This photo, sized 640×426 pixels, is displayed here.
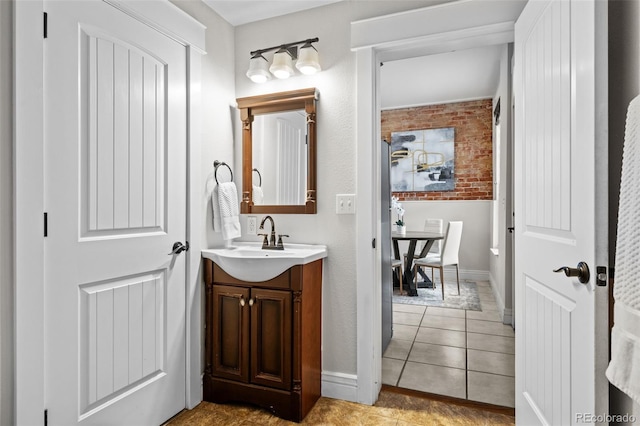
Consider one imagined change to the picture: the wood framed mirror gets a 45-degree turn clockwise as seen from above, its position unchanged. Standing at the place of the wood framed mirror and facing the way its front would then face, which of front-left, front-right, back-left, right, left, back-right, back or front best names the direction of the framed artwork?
back-right

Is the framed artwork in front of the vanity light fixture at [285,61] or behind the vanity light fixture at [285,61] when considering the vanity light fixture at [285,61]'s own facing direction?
behind

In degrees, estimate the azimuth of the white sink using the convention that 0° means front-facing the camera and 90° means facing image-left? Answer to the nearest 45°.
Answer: approximately 45°

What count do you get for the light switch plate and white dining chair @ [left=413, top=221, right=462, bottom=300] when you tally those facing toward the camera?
1

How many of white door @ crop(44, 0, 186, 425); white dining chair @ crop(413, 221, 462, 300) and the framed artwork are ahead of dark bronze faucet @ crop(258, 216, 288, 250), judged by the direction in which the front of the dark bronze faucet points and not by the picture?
1

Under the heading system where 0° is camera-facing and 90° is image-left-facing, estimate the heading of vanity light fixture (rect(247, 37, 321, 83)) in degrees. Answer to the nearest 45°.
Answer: approximately 45°

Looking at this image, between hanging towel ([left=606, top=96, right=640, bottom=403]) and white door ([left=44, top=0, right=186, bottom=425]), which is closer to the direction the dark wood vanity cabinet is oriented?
the white door
